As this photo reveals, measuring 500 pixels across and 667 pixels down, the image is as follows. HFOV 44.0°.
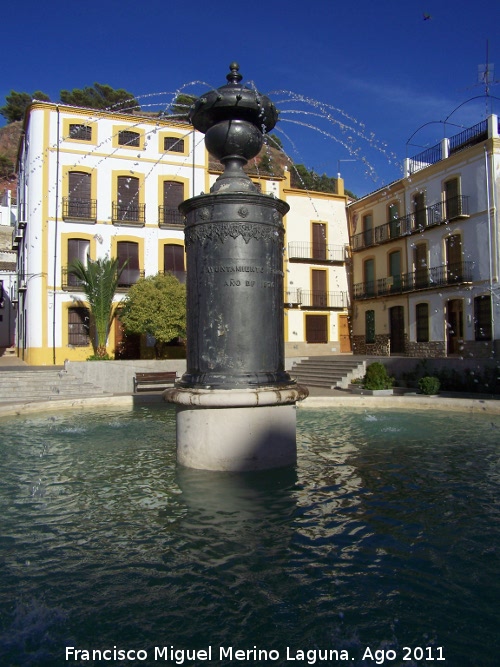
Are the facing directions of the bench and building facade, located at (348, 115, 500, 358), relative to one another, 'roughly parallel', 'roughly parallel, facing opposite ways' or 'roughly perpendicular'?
roughly perpendicular

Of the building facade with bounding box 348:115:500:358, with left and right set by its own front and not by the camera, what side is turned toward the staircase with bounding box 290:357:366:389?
front

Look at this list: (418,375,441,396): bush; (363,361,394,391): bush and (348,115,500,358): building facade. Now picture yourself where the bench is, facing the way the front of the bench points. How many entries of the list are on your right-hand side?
0

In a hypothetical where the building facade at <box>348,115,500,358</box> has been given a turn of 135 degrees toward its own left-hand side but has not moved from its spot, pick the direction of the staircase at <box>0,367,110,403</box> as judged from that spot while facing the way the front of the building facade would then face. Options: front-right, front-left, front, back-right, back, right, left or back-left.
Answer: back-right

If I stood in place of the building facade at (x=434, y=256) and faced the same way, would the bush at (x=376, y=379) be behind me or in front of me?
in front

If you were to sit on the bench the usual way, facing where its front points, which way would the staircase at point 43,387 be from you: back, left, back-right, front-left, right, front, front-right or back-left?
right

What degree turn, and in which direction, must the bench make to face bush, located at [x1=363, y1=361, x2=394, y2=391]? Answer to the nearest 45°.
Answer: approximately 90° to its left

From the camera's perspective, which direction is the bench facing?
toward the camera

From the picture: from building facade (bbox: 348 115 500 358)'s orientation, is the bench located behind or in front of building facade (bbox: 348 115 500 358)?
in front

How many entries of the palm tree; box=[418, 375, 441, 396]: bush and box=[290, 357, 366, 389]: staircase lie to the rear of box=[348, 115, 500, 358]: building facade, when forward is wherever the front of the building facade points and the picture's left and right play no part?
0

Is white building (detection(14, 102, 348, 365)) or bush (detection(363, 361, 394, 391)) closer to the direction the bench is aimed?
the bush

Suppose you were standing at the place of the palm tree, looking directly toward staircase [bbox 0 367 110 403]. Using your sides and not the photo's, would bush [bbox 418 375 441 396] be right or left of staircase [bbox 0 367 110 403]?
left

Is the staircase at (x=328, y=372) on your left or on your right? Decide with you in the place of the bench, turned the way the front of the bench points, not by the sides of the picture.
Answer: on your left

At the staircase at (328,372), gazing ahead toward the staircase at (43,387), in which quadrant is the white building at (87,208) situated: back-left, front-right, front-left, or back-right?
front-right

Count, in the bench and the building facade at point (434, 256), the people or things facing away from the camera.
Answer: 0

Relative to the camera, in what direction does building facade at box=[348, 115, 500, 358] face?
facing the viewer and to the left of the viewer
